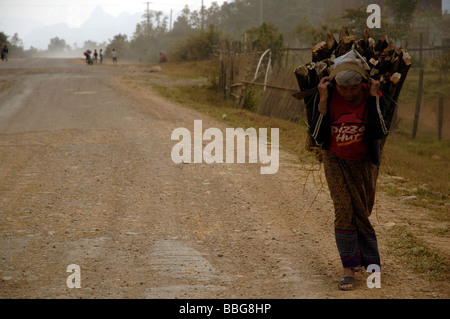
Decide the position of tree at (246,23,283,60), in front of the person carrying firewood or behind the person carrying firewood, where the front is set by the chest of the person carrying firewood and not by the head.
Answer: behind

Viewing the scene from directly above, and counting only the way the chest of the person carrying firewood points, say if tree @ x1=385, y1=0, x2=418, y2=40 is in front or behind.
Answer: behind

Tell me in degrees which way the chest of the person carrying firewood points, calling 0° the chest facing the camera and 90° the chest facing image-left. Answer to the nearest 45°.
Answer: approximately 0°
